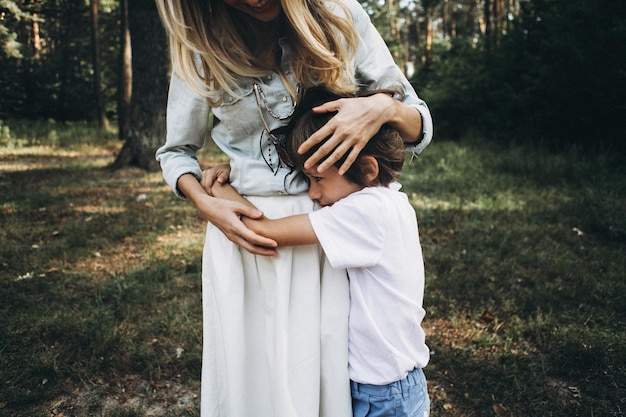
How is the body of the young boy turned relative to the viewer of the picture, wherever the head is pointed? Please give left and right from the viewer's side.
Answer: facing to the left of the viewer

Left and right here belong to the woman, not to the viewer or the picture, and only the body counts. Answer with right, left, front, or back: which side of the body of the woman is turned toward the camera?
front

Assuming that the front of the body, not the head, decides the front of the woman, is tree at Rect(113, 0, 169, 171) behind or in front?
behind

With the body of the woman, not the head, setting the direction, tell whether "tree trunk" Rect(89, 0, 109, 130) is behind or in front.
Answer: behind

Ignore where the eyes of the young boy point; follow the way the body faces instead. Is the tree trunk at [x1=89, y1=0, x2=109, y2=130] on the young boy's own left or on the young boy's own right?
on the young boy's own right

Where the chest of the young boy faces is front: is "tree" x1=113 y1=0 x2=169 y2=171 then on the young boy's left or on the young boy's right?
on the young boy's right

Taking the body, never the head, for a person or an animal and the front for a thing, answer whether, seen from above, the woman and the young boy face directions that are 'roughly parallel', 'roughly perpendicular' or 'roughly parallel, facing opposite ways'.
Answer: roughly perpendicular
